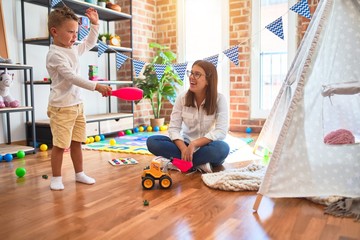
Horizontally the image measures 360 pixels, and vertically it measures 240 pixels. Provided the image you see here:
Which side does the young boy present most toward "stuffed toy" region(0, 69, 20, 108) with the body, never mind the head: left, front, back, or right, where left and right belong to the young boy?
back

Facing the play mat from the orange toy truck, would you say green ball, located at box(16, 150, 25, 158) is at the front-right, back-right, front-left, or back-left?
front-left

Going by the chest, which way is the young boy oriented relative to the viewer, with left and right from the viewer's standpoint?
facing the viewer and to the right of the viewer

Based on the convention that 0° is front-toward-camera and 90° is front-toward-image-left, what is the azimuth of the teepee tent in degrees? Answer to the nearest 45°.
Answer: approximately 90°

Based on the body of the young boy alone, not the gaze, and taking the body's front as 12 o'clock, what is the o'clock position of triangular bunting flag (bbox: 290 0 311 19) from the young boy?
The triangular bunting flag is roughly at 10 o'clock from the young boy.

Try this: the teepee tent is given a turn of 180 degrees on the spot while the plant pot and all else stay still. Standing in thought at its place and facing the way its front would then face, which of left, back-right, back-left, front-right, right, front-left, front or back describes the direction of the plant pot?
back-left

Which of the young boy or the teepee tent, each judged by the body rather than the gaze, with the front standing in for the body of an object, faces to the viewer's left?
the teepee tent

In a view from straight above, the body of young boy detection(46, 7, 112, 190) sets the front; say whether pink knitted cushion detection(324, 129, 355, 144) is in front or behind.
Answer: in front

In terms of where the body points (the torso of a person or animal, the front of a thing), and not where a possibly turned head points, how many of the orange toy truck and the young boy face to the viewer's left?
1

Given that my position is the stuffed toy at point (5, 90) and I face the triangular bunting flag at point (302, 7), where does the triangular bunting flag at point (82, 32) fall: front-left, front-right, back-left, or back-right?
front-left
